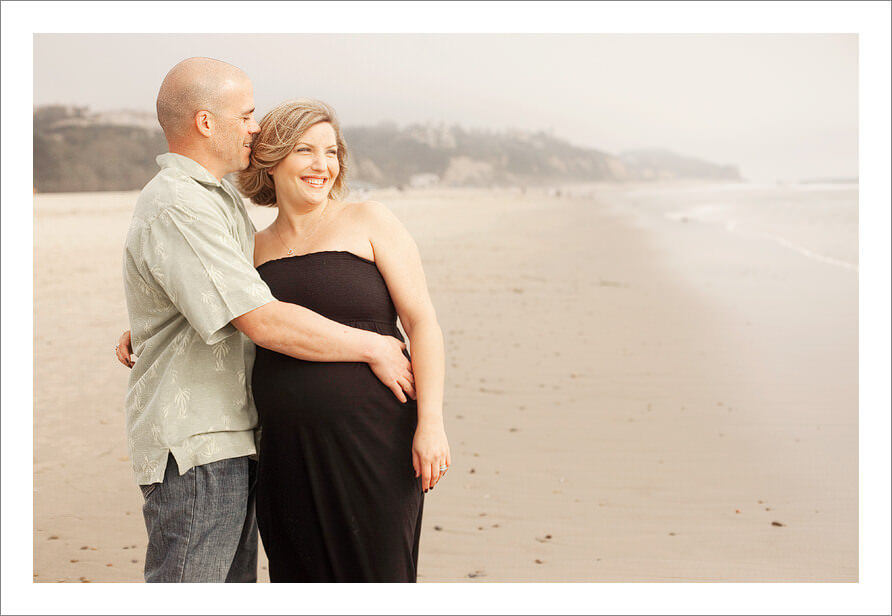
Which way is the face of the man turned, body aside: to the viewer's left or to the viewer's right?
to the viewer's right

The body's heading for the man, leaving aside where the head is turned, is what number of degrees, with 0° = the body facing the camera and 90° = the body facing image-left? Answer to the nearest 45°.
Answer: approximately 270°
